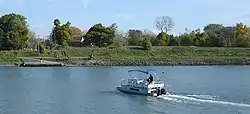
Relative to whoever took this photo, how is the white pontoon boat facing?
facing away from the viewer and to the left of the viewer
